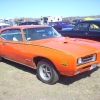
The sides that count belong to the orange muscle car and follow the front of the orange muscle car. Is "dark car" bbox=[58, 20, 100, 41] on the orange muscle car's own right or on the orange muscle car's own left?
on the orange muscle car's own left

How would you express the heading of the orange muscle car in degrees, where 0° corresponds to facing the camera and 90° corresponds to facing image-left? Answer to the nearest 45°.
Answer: approximately 315°
